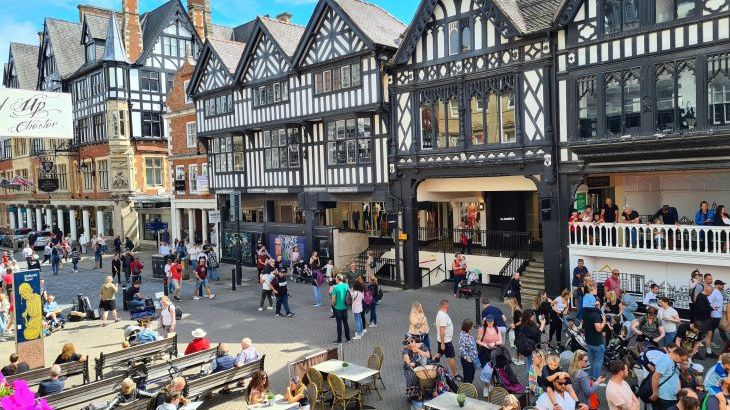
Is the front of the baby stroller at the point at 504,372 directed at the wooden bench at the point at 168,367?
no

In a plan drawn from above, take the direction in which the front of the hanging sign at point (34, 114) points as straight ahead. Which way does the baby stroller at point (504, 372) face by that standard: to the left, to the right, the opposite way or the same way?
the same way

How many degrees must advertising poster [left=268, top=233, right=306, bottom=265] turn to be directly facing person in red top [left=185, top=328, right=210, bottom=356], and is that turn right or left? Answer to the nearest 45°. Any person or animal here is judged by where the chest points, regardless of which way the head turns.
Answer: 0° — it already faces them

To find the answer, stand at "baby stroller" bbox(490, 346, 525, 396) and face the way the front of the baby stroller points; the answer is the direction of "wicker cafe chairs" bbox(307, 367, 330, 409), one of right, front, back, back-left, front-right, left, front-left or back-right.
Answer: back-right

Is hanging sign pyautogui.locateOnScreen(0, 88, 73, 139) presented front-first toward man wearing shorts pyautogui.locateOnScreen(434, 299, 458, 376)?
no

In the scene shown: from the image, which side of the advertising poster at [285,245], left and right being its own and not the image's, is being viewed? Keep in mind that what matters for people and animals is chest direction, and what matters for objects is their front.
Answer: front

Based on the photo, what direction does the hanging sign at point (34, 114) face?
toward the camera

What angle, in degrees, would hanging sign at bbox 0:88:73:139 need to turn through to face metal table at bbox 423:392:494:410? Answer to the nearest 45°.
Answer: approximately 45° to its left

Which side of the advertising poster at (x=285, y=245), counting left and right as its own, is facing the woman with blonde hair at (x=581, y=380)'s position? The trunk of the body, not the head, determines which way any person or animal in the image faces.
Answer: front

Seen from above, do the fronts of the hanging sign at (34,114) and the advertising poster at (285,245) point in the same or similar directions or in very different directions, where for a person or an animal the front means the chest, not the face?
same or similar directions

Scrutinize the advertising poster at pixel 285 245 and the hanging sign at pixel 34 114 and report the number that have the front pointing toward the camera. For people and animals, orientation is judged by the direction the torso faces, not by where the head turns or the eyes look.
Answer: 2

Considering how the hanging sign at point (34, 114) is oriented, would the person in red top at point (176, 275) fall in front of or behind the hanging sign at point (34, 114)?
behind

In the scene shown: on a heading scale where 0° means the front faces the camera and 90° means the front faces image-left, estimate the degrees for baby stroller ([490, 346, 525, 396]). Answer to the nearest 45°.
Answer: approximately 315°

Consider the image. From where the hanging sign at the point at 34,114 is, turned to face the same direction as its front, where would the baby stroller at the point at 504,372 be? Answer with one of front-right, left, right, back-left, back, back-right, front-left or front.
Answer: front-left

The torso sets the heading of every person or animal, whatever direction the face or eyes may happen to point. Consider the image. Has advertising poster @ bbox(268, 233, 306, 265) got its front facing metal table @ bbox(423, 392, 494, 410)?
yes

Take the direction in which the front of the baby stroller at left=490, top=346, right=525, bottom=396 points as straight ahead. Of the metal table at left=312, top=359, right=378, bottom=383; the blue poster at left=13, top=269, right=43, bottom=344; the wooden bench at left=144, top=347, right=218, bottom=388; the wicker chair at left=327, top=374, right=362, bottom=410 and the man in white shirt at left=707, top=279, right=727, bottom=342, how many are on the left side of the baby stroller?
1

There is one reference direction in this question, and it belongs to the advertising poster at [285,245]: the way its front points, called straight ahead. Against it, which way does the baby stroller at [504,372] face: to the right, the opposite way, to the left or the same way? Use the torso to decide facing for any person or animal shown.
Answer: the same way
